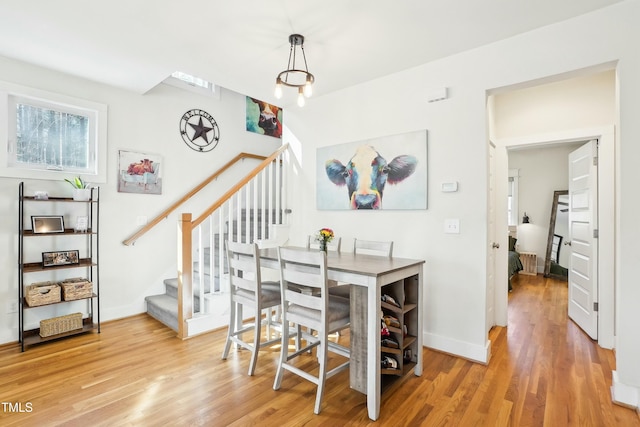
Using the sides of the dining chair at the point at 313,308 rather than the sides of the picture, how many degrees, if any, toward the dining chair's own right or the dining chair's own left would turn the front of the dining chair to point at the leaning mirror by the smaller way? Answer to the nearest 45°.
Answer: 0° — it already faces it

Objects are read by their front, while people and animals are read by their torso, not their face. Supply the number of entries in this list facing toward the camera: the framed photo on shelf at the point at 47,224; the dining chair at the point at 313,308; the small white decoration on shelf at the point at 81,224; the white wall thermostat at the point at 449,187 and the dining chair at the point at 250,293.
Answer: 3

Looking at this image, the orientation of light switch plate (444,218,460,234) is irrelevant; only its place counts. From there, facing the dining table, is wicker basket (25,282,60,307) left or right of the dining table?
right

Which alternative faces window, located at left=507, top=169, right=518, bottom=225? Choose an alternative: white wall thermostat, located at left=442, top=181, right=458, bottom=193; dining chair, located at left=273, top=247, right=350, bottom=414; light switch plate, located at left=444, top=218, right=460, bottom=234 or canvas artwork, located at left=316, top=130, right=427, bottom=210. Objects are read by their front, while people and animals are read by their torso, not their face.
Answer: the dining chair

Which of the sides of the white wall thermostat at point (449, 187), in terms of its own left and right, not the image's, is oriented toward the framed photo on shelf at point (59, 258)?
right

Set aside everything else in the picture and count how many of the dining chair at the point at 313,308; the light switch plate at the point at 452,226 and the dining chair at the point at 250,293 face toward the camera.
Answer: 1

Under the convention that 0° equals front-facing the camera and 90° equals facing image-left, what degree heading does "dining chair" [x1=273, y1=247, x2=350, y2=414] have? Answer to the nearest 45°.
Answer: approximately 225°

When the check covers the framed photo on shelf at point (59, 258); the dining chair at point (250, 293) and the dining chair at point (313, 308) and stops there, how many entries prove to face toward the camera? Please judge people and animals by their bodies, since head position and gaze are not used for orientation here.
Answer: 1

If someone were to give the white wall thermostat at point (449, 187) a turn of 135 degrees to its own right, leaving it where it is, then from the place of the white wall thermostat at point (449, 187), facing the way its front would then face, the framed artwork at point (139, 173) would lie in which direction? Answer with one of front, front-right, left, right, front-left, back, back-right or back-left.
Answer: front-left

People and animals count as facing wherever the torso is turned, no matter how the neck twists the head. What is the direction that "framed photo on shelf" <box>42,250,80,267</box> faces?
toward the camera

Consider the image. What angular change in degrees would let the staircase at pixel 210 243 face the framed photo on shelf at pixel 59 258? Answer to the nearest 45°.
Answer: approximately 45° to its right

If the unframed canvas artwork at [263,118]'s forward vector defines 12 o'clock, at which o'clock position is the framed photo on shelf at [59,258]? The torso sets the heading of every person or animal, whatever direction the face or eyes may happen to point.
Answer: The framed photo on shelf is roughly at 3 o'clock from the unframed canvas artwork.
